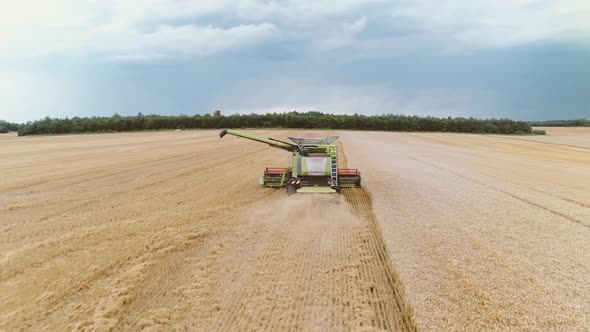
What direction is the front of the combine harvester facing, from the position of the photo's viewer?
facing away from the viewer
